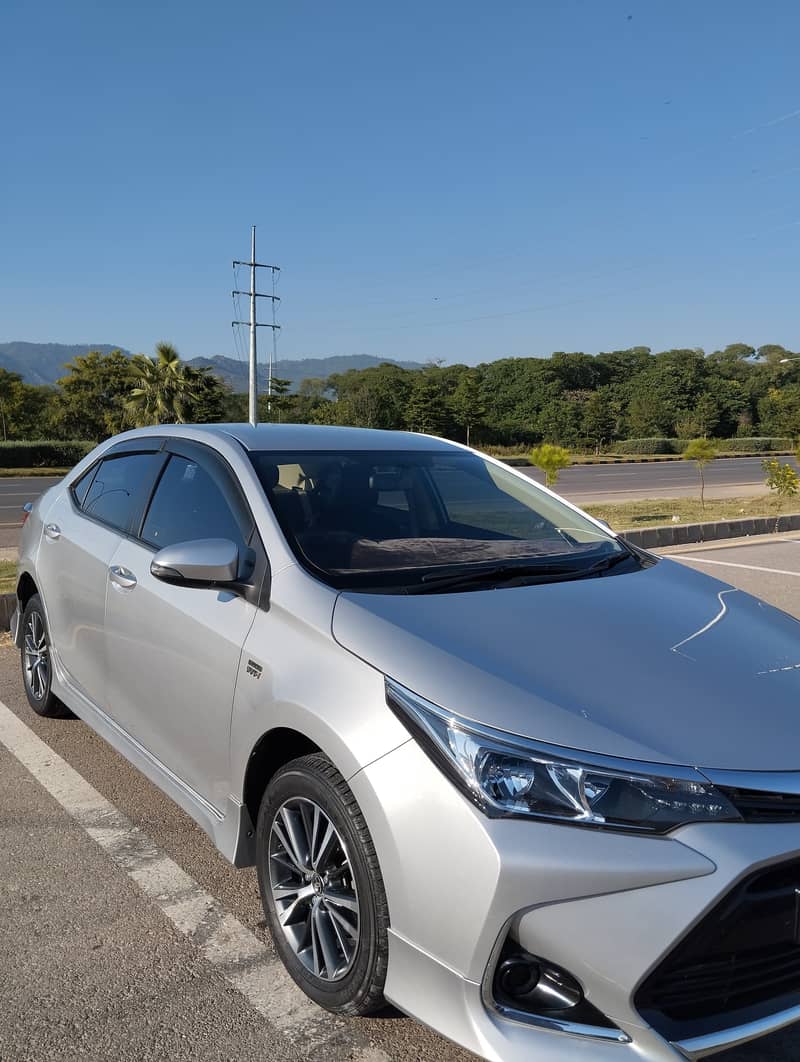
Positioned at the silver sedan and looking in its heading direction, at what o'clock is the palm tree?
The palm tree is roughly at 7 o'clock from the silver sedan.

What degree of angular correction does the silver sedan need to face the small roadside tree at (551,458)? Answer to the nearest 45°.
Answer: approximately 135° to its left

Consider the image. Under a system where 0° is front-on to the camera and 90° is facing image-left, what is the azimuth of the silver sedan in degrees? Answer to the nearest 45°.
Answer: approximately 315°

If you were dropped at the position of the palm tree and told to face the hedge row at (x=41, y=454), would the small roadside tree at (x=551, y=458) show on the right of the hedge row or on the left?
left

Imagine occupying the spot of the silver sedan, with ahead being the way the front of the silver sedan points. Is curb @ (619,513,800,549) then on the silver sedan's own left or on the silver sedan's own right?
on the silver sedan's own left

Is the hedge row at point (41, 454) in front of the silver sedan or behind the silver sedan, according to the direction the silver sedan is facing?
behind

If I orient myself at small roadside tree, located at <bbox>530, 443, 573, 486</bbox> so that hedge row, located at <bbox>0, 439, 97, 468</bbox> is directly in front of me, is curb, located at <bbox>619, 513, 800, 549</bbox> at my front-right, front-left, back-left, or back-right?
back-left
